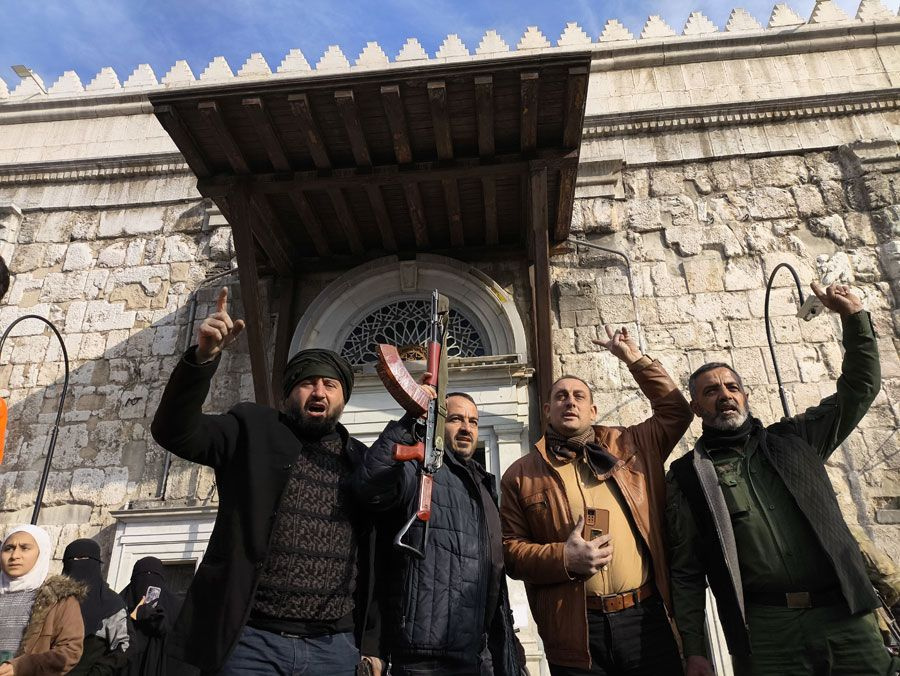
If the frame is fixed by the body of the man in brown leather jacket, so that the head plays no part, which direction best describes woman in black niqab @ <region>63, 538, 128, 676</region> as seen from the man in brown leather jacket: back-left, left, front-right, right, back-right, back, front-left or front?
right

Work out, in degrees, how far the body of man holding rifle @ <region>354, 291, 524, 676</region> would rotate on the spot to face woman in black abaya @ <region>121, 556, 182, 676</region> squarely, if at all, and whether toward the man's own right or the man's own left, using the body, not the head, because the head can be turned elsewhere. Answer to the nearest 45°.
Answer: approximately 180°

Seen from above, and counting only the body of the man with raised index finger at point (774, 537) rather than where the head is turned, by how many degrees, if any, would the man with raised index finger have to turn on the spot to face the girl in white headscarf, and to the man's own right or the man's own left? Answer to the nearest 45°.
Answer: approximately 90° to the man's own right

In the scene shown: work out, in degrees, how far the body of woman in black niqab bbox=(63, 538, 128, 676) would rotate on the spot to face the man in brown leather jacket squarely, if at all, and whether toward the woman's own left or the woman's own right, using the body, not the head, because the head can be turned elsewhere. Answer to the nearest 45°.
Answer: approximately 90° to the woman's own left

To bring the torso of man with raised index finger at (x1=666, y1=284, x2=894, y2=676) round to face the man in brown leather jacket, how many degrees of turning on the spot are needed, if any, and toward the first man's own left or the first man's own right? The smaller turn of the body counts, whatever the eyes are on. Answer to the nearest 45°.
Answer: approximately 90° to the first man's own right

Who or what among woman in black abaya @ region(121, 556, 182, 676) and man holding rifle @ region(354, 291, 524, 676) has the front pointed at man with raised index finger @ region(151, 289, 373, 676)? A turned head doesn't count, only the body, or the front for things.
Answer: the woman in black abaya

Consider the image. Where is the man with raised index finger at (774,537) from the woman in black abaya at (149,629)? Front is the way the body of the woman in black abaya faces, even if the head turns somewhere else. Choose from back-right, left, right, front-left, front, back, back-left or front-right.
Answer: front-left

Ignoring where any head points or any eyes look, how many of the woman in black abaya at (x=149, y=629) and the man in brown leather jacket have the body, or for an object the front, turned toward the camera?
2

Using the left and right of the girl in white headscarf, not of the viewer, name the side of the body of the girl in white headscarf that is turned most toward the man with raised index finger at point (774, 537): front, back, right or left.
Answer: left

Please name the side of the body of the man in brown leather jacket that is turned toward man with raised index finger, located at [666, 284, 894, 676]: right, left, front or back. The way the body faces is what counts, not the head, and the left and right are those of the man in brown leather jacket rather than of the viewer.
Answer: left

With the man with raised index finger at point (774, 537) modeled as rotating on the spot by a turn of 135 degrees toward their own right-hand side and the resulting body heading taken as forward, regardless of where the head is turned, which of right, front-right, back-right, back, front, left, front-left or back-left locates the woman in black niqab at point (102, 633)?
front-left
